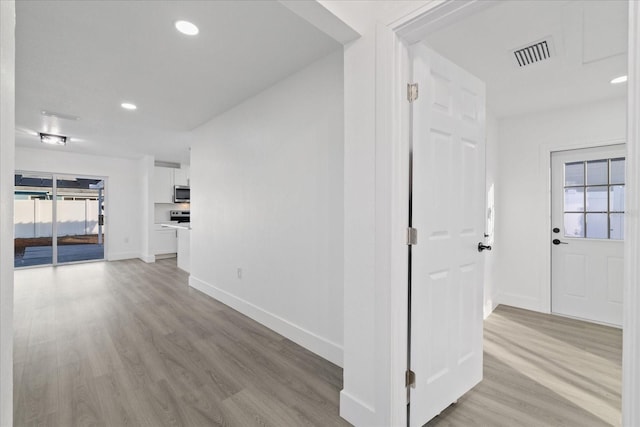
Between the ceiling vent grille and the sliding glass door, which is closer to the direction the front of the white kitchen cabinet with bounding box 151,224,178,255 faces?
the ceiling vent grille

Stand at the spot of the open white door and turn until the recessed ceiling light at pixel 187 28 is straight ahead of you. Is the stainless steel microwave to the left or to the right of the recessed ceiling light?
right

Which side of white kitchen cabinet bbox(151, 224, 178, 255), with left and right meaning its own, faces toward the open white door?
front

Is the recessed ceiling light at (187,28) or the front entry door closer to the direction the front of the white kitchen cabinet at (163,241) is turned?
the recessed ceiling light

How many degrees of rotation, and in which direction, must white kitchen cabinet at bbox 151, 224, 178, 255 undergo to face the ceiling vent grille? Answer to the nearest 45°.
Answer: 0° — it already faces it

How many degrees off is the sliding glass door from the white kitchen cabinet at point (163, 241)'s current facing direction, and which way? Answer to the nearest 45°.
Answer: approximately 90° to its right

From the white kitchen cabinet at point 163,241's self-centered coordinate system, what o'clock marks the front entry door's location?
The front entry door is roughly at 11 o'clock from the white kitchen cabinet.

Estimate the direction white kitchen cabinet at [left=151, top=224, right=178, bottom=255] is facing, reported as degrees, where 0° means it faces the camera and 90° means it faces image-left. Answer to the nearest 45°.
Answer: approximately 0°
